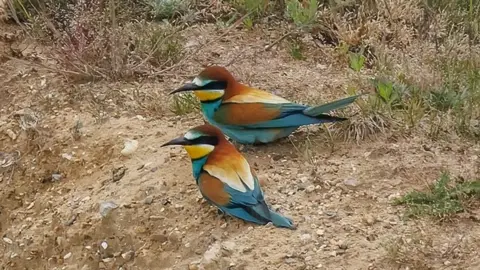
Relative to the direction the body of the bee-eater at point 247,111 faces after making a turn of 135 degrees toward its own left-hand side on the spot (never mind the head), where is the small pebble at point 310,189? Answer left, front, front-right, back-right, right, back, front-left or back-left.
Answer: front

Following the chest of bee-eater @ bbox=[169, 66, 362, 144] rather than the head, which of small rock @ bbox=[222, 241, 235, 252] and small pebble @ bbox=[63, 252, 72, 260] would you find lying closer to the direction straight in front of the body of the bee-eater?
the small pebble

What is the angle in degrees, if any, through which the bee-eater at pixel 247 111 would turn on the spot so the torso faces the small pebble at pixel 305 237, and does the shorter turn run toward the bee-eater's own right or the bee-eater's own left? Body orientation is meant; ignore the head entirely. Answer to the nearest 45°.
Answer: approximately 135° to the bee-eater's own left

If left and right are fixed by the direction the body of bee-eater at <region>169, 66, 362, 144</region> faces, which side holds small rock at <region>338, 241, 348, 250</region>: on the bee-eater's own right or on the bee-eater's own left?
on the bee-eater's own left

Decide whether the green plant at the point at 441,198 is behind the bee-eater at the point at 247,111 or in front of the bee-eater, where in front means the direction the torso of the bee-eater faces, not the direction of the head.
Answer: behind

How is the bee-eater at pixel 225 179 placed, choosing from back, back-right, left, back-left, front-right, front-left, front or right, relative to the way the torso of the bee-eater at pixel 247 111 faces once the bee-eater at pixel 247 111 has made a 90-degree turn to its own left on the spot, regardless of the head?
front

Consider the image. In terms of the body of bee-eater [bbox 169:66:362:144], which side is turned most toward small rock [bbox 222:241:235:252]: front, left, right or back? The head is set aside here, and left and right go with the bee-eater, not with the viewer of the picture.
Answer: left

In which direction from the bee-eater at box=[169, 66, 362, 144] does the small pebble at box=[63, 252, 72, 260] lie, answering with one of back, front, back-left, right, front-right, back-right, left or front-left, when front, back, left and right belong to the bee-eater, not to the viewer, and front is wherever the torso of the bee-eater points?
front-left

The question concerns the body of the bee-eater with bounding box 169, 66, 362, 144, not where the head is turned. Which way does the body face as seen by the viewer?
to the viewer's left

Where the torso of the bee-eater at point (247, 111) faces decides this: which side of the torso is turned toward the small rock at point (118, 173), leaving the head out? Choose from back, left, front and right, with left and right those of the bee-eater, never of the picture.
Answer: front

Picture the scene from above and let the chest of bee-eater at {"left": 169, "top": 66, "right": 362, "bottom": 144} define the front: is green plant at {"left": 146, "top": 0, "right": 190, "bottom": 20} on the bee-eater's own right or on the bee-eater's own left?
on the bee-eater's own right

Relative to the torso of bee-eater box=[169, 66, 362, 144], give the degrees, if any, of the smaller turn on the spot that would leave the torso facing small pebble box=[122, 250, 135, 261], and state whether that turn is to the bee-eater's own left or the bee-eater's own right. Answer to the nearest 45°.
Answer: approximately 45° to the bee-eater's own left

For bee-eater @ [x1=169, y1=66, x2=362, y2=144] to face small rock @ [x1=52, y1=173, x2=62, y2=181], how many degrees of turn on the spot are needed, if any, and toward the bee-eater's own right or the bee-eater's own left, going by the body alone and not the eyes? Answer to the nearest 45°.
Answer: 0° — it already faces it

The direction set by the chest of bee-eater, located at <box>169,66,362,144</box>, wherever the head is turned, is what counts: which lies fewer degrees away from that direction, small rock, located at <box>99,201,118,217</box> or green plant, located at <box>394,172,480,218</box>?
the small rock

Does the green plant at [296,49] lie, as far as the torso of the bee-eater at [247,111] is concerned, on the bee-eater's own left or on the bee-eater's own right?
on the bee-eater's own right

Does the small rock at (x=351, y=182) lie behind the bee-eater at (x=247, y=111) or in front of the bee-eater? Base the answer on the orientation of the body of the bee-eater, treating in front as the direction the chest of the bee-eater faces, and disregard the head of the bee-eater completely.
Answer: behind

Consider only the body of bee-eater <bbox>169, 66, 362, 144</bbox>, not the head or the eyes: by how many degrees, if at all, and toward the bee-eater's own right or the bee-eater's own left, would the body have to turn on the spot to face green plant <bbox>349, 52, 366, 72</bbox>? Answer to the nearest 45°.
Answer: approximately 135° to the bee-eater's own right
